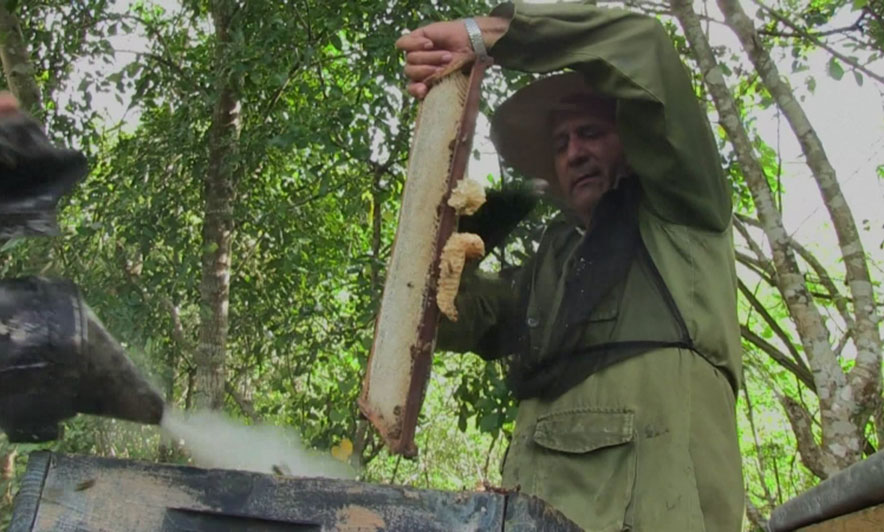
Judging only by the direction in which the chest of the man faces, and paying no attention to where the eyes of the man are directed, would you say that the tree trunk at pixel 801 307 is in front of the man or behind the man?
behind

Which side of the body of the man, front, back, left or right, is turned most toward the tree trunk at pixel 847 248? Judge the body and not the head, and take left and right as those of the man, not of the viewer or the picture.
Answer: back

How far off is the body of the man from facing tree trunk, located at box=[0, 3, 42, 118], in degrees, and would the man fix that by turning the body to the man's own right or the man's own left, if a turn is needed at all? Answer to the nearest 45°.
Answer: approximately 90° to the man's own right

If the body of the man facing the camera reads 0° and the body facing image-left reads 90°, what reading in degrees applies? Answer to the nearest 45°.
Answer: approximately 45°

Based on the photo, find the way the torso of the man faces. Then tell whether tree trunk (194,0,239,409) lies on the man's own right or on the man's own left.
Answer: on the man's own right

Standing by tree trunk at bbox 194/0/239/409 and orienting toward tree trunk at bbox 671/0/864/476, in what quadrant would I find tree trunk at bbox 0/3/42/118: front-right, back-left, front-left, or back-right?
back-right
